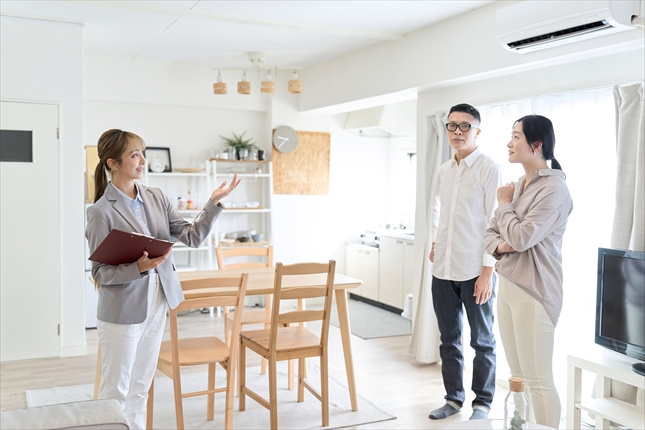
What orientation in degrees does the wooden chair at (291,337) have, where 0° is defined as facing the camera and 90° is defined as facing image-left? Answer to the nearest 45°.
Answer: approximately 135°

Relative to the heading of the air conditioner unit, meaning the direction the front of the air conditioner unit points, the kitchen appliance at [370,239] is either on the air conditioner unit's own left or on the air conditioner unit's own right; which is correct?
on the air conditioner unit's own right

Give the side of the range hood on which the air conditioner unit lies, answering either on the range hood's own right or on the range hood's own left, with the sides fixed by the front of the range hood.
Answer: on the range hood's own left

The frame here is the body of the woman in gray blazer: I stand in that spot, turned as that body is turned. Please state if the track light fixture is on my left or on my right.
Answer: on my left

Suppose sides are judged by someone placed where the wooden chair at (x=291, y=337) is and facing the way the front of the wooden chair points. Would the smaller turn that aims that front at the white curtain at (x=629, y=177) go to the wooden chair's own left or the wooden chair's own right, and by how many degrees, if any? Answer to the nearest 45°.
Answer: approximately 135° to the wooden chair's own right

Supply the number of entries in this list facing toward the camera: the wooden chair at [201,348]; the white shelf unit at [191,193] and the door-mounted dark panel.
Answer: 2

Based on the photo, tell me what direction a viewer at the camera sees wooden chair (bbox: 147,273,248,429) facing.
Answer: facing away from the viewer and to the left of the viewer

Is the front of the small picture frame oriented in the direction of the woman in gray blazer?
yes
